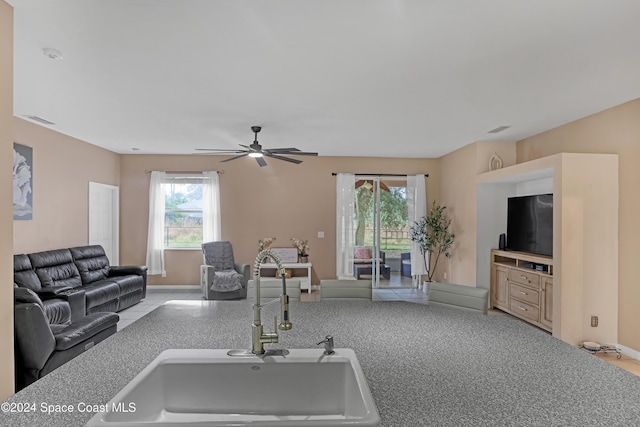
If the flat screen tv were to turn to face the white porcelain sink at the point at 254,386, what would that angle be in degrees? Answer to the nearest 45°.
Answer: approximately 45° to its left

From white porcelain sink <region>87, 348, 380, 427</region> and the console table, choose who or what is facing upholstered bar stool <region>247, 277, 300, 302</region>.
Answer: the console table

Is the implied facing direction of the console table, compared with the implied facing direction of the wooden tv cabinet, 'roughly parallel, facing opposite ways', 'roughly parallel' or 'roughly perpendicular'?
roughly perpendicular

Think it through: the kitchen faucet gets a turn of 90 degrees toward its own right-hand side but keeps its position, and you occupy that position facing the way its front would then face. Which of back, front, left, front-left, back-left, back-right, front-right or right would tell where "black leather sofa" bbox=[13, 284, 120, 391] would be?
right

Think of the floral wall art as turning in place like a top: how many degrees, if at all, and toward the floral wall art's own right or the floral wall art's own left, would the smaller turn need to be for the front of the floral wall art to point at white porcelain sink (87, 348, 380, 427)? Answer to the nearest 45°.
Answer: approximately 45° to the floral wall art's own right

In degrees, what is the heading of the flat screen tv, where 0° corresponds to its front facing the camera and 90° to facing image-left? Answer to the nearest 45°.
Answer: approximately 45°

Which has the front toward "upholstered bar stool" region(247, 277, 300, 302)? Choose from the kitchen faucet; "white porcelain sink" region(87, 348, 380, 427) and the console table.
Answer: the console table

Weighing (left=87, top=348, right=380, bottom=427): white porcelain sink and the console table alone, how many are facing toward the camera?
2
